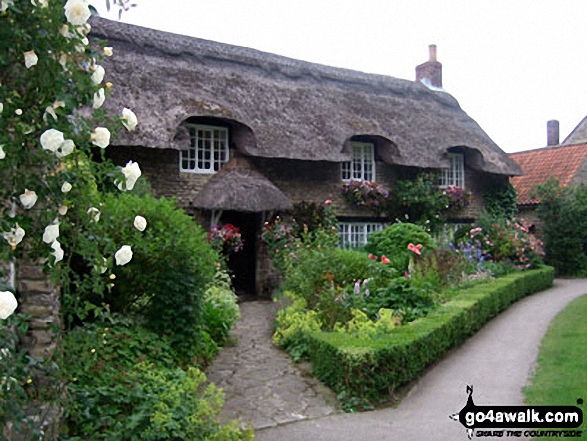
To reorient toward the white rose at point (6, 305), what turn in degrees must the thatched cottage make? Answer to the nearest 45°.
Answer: approximately 45° to its right

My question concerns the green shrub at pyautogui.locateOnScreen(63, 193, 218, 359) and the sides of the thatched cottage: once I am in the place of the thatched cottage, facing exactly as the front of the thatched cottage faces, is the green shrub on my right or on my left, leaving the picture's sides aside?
on my right

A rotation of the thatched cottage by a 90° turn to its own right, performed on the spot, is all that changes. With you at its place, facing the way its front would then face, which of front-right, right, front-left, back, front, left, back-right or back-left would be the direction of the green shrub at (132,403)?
front-left

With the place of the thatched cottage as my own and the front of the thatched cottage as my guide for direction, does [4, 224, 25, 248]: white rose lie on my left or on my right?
on my right

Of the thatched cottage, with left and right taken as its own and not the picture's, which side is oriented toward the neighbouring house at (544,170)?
left

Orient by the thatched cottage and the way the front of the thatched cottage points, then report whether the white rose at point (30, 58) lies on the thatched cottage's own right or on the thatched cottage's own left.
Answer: on the thatched cottage's own right

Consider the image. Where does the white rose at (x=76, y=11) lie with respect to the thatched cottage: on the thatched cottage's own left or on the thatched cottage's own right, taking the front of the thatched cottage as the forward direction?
on the thatched cottage's own right

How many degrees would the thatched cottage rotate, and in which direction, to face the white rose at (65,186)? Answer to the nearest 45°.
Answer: approximately 45° to its right

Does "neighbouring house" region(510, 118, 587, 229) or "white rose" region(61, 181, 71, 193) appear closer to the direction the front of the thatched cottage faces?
the white rose

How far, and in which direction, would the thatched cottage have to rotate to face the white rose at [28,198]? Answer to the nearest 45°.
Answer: approximately 45° to its right

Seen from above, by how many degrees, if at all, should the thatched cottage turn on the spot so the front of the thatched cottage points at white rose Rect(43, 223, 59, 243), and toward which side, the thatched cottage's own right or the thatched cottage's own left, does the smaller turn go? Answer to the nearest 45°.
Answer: approximately 45° to the thatched cottage's own right

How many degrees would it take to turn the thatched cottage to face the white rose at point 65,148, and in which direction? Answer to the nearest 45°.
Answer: approximately 45° to its right
